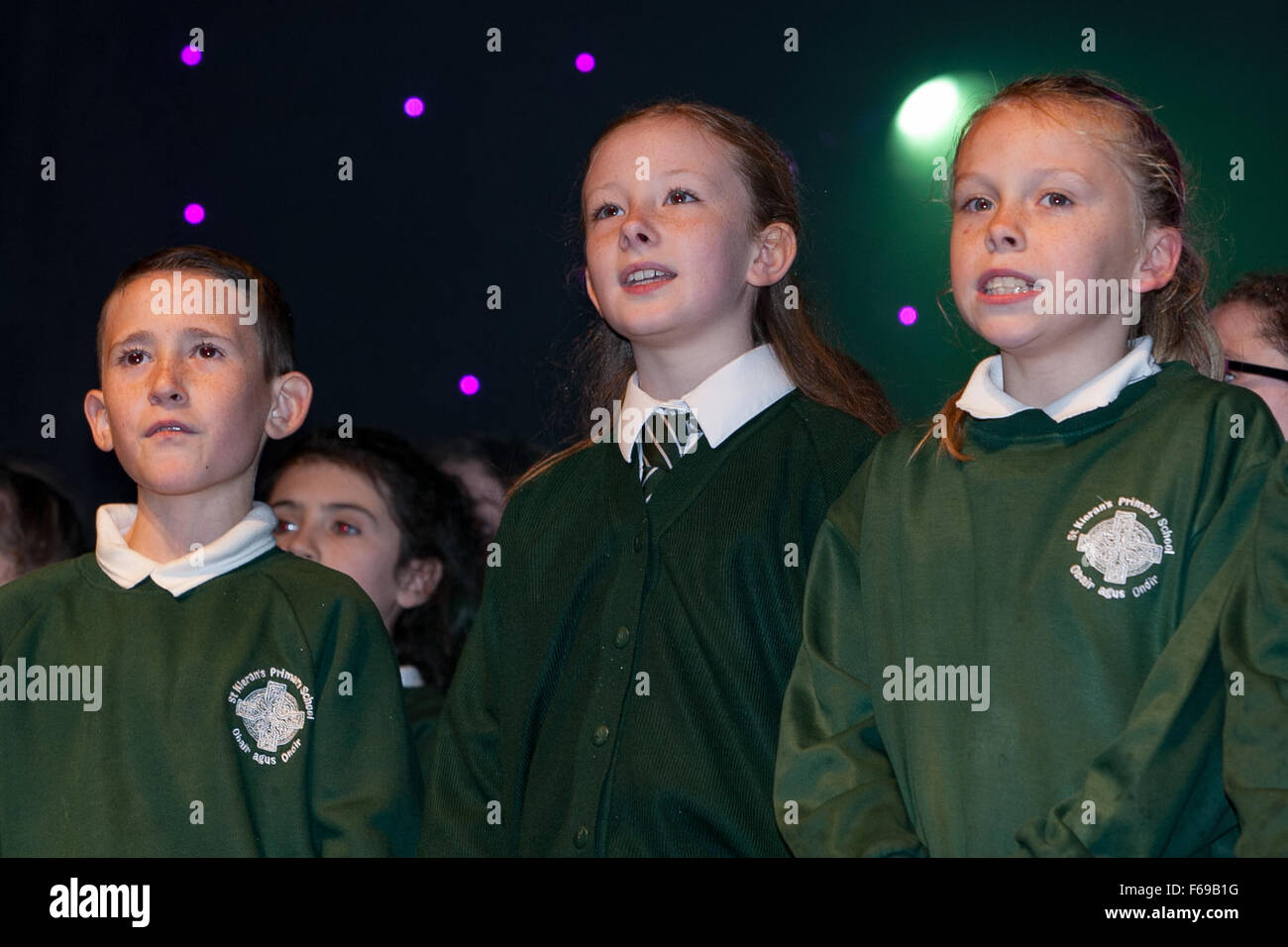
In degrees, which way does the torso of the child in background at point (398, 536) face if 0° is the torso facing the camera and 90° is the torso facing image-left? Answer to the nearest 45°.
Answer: approximately 45°

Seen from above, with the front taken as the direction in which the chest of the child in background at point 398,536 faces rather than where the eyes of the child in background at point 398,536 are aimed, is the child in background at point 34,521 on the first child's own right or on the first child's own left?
on the first child's own right

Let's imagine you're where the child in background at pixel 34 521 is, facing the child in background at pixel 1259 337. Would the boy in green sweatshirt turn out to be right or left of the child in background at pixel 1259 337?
right

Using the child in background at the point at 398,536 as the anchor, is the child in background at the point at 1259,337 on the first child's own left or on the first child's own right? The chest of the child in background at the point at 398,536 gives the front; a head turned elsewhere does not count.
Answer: on the first child's own left

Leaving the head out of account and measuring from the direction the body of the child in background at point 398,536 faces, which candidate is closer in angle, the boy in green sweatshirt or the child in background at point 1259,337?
the boy in green sweatshirt

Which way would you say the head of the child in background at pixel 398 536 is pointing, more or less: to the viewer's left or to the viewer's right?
to the viewer's left

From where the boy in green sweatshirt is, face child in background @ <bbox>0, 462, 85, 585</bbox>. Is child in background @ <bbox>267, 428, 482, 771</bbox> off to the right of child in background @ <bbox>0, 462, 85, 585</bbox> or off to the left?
right
